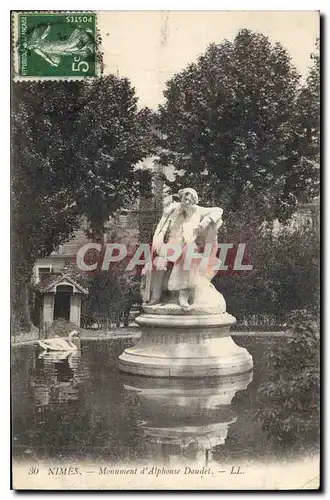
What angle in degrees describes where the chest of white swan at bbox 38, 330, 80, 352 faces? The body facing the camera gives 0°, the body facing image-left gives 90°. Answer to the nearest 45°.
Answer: approximately 270°
